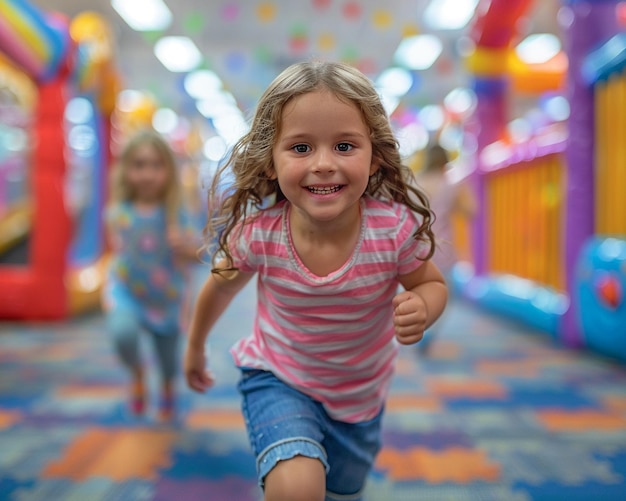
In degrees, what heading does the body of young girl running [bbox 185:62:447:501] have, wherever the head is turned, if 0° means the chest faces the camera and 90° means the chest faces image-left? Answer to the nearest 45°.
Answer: approximately 0°

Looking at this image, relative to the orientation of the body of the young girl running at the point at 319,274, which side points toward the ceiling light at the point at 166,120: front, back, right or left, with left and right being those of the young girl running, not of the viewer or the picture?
back

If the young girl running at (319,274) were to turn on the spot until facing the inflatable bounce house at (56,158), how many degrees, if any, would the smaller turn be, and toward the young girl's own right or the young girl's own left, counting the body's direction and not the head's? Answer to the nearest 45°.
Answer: approximately 135° to the young girl's own right

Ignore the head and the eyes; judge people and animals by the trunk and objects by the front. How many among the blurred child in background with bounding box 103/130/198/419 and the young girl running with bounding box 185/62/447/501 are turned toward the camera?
2

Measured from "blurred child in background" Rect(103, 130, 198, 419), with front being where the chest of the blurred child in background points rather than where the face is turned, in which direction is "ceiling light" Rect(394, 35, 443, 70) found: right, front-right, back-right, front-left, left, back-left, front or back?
back-left

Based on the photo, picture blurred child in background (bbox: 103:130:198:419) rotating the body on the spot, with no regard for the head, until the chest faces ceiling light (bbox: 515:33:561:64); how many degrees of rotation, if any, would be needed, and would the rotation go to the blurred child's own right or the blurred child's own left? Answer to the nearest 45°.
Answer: approximately 135° to the blurred child's own left

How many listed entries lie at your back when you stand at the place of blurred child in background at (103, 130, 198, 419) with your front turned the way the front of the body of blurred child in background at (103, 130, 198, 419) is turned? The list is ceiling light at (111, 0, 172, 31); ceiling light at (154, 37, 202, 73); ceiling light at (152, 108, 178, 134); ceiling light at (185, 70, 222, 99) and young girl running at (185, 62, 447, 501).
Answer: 4

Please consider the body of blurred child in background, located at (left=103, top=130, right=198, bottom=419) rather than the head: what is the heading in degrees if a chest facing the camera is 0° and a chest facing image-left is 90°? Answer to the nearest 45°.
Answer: approximately 0°

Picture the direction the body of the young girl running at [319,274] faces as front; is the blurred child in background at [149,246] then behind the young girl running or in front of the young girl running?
behind

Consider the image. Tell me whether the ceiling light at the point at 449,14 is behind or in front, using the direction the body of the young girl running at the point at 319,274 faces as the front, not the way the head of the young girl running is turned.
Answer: behind

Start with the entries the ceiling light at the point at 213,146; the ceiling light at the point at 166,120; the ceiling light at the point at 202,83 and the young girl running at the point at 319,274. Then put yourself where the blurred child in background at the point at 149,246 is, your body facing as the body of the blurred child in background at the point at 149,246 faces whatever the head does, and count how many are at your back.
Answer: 3

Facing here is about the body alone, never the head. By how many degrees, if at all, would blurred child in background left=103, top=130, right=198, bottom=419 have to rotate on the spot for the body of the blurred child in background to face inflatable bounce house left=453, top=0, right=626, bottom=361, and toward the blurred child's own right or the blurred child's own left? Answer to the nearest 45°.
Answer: approximately 90° to the blurred child's own left
